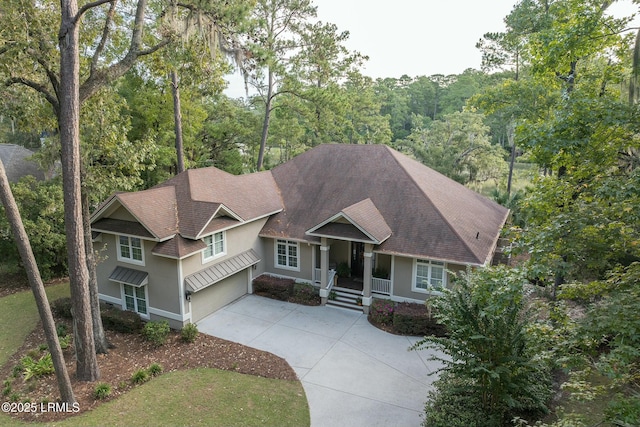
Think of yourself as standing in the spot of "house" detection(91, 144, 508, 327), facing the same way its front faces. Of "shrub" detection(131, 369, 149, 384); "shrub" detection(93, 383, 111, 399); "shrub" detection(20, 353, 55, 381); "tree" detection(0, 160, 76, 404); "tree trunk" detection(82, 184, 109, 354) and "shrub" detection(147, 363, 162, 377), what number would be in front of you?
6

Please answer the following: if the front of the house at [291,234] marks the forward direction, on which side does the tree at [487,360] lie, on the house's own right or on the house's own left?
on the house's own left

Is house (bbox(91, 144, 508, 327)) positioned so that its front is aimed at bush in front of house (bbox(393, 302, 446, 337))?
no

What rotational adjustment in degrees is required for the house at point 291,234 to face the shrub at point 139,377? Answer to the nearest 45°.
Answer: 0° — it already faces it

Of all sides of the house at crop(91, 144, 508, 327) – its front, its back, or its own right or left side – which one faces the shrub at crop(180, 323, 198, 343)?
front

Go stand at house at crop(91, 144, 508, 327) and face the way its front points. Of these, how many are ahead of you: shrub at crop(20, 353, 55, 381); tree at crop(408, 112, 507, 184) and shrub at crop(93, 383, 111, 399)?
2

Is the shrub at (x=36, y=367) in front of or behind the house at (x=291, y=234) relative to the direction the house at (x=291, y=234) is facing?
in front

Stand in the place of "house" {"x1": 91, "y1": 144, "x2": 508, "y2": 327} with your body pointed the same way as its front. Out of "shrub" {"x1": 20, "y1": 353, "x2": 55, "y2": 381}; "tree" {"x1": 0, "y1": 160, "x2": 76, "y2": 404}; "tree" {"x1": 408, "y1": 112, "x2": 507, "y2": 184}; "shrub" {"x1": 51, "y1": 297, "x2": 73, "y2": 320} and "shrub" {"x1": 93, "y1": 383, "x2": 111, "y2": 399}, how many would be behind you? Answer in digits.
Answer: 1

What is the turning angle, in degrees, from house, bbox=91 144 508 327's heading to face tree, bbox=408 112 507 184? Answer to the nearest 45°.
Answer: approximately 180°

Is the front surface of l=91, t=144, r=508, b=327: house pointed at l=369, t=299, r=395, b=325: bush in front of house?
no

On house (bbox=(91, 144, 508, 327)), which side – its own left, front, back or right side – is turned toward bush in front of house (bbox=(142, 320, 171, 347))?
front

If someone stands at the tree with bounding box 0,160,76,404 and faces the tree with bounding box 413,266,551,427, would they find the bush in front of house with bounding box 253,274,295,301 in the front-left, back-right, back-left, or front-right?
front-left
